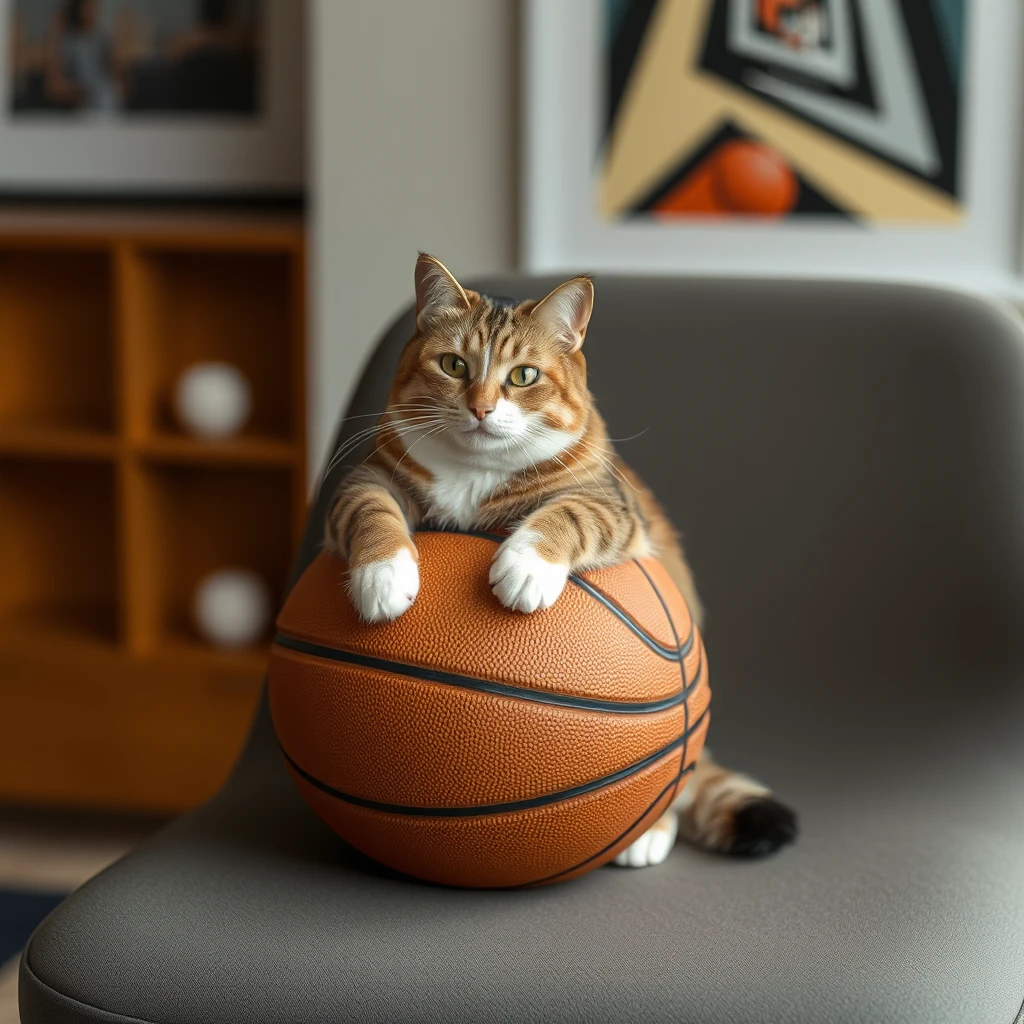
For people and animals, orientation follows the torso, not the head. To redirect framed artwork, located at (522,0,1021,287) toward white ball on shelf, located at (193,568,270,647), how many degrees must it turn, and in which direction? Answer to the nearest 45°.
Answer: approximately 90° to its right

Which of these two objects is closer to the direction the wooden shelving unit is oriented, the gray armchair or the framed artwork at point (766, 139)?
the gray armchair

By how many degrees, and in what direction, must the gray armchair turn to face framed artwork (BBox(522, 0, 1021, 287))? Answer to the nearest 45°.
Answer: approximately 135° to its right

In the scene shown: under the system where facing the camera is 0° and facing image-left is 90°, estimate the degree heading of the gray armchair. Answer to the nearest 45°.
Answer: approximately 45°

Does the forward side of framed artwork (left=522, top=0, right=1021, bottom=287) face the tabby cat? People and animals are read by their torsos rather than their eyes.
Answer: yes

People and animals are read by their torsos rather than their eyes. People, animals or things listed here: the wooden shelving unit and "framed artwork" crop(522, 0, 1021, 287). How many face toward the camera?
2

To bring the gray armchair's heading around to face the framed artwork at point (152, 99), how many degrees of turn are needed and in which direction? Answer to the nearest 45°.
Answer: approximately 90° to its right

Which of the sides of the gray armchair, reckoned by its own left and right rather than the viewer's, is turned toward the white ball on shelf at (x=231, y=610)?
right

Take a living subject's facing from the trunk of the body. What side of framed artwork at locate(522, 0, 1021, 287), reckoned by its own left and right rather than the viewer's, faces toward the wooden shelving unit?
right
